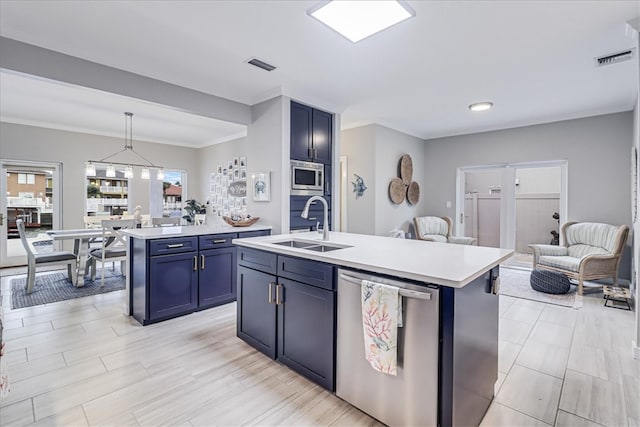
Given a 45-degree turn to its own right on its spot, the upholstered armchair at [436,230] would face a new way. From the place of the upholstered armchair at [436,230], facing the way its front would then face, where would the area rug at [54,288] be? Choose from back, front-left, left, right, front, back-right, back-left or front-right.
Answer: front-right

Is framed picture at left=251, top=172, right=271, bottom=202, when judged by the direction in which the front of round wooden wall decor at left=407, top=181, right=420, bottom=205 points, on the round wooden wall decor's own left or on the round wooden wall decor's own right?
on the round wooden wall decor's own right

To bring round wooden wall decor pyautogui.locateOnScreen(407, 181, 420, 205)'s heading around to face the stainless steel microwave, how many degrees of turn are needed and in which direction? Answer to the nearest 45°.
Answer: approximately 90° to its right

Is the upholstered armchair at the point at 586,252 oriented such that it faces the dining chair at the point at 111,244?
yes

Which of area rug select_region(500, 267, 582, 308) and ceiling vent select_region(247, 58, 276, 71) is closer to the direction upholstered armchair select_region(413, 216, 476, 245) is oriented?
the area rug

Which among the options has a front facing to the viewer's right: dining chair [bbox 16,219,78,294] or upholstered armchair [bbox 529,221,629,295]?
the dining chair

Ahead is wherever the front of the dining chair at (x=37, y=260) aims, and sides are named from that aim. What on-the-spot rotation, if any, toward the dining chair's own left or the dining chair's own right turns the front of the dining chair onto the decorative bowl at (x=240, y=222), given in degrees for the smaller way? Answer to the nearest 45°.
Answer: approximately 45° to the dining chair's own right

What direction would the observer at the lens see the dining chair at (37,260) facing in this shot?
facing to the right of the viewer
